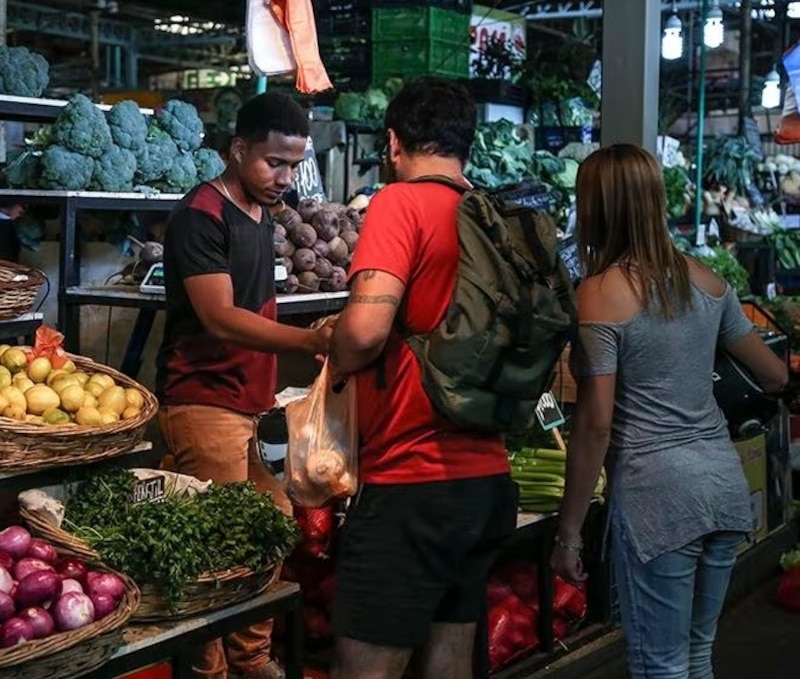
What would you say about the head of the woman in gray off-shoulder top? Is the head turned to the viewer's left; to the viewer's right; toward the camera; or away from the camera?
away from the camera

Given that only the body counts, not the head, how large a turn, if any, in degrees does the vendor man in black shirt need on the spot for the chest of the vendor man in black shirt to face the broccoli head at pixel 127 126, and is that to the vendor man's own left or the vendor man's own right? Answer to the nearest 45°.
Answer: approximately 135° to the vendor man's own left

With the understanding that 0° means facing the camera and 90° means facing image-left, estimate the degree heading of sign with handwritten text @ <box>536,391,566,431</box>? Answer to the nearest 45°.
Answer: approximately 0°

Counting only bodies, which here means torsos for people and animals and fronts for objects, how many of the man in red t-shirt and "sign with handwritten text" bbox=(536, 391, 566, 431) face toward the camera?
1

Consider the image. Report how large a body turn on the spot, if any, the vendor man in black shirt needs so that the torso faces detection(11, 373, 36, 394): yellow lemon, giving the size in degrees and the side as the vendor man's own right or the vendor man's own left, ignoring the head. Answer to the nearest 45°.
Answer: approximately 90° to the vendor man's own right

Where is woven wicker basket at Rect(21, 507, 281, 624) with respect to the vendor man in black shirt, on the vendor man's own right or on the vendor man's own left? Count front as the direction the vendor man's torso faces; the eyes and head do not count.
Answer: on the vendor man's own right

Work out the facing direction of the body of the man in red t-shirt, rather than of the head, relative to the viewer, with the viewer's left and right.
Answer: facing away from the viewer and to the left of the viewer

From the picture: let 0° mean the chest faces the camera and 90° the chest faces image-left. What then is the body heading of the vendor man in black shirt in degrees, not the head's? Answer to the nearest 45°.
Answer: approximately 315°

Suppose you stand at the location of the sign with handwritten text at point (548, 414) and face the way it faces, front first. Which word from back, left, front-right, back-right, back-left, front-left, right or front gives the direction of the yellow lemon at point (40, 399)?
front-right

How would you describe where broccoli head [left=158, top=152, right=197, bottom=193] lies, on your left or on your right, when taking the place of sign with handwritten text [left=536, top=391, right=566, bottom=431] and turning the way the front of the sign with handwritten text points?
on your right
